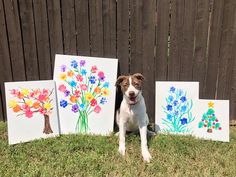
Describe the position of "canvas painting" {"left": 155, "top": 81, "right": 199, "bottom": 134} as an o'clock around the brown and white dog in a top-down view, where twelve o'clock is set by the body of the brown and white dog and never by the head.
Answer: The canvas painting is roughly at 8 o'clock from the brown and white dog.

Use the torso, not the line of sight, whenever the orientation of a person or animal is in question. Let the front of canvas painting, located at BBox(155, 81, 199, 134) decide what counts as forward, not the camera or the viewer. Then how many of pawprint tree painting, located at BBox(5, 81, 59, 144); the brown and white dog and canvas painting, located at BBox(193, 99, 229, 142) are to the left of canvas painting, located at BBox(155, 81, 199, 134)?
1

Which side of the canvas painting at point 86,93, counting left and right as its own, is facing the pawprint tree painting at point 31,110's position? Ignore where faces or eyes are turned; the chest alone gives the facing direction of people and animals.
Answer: right

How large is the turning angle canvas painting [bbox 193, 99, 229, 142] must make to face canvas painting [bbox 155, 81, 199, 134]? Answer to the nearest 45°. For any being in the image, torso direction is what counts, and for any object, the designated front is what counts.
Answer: approximately 90° to its right

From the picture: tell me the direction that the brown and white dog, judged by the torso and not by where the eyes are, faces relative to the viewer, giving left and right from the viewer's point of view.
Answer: facing the viewer

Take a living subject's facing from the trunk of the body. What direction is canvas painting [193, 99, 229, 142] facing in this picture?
toward the camera

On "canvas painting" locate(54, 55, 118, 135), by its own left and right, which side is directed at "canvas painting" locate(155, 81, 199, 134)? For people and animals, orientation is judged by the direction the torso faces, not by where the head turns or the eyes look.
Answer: left

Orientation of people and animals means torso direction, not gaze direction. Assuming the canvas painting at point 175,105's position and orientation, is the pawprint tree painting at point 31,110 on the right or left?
on its right

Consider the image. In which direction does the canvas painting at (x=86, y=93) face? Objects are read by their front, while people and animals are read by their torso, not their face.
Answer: toward the camera

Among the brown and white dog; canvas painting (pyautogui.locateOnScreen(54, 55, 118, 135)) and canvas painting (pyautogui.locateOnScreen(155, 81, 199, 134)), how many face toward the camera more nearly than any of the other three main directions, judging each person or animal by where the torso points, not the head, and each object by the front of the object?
3
